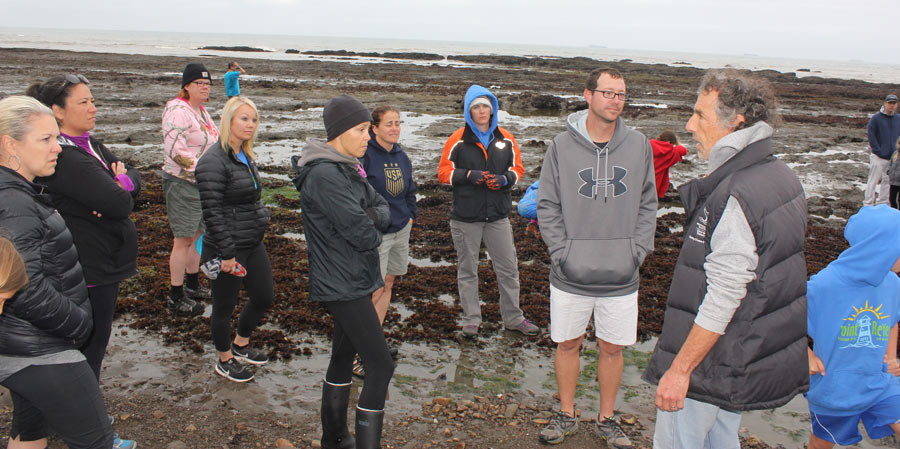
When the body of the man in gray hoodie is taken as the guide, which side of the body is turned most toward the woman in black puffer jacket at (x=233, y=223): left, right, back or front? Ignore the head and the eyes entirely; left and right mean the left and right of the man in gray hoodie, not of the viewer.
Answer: right

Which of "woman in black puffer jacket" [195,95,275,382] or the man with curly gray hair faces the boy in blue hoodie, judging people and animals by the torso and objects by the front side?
the woman in black puffer jacket

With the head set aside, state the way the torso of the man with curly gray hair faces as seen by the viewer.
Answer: to the viewer's left

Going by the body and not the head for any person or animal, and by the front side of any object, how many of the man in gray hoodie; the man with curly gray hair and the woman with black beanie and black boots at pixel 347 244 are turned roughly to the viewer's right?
1

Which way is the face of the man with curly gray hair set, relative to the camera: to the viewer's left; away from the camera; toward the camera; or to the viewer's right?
to the viewer's left

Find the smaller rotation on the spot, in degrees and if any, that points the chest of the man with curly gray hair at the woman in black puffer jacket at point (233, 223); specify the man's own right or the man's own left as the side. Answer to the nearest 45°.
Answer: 0° — they already face them

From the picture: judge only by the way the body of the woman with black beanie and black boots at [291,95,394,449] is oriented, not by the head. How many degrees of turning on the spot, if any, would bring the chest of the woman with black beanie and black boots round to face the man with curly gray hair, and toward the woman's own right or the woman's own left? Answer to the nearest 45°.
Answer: approximately 45° to the woman's own right

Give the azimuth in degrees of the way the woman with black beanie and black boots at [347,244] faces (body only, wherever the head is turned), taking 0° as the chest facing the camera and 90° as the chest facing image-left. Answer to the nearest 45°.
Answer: approximately 270°

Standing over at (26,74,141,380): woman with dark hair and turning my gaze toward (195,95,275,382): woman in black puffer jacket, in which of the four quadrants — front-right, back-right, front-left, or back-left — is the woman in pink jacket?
front-left

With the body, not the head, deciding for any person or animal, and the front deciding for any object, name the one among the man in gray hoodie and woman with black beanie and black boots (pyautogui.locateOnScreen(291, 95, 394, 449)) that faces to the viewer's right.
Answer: the woman with black beanie and black boots

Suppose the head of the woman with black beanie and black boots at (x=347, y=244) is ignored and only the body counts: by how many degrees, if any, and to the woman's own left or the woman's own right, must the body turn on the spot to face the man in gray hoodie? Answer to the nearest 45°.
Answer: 0° — they already face them

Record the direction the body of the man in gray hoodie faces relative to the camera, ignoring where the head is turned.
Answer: toward the camera

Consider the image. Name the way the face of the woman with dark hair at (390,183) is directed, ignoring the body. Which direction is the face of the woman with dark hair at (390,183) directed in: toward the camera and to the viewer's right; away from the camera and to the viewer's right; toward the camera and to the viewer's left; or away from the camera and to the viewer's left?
toward the camera and to the viewer's right

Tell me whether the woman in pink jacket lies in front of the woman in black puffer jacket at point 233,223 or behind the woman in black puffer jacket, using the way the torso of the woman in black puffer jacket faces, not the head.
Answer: behind

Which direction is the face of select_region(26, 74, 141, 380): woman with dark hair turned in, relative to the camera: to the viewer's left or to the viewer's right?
to the viewer's right

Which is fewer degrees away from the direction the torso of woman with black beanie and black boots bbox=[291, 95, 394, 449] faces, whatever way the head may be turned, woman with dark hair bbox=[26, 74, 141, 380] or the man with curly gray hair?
the man with curly gray hair
